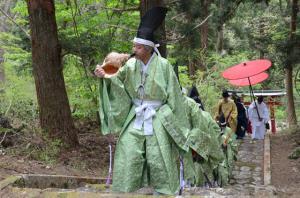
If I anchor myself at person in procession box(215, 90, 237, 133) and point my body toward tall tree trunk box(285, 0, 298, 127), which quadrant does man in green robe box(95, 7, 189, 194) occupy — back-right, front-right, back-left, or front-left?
back-right

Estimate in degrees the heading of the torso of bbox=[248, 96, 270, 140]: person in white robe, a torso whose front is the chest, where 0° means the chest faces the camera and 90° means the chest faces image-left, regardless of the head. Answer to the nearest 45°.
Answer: approximately 0°

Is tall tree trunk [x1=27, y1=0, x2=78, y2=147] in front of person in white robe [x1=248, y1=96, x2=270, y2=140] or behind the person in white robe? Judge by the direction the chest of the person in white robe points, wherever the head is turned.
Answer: in front

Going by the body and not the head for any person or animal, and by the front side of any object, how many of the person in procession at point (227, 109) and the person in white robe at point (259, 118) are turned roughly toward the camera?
2

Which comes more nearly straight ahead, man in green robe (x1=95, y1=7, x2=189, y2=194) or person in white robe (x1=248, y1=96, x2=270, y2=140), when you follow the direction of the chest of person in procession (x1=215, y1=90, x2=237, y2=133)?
the man in green robe

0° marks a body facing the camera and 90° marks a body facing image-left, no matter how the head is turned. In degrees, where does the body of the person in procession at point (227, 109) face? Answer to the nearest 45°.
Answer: approximately 0°

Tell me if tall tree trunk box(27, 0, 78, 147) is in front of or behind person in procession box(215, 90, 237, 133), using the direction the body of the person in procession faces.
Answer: in front
